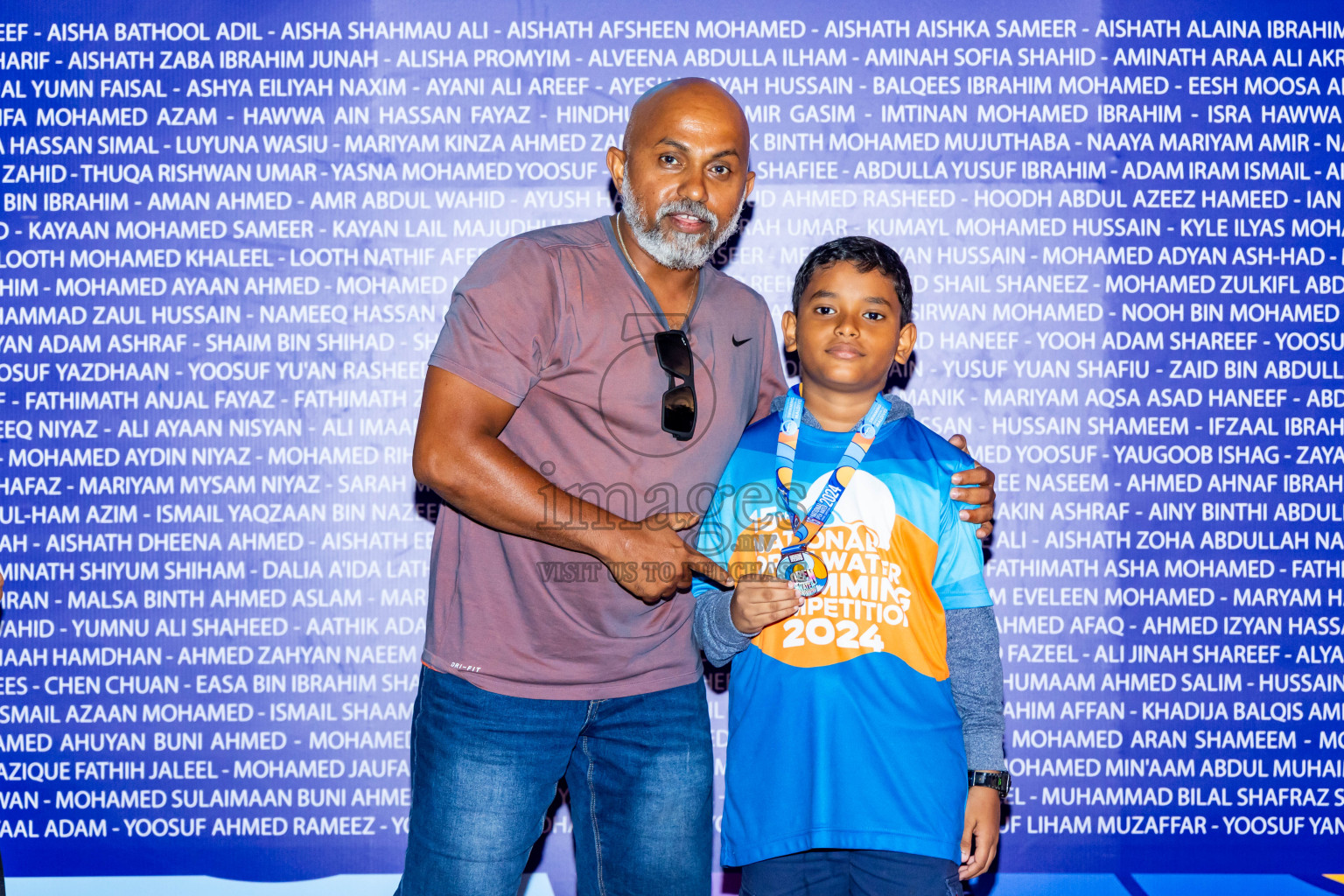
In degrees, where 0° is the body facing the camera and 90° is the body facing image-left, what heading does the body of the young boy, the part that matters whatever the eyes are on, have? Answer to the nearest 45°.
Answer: approximately 0°
